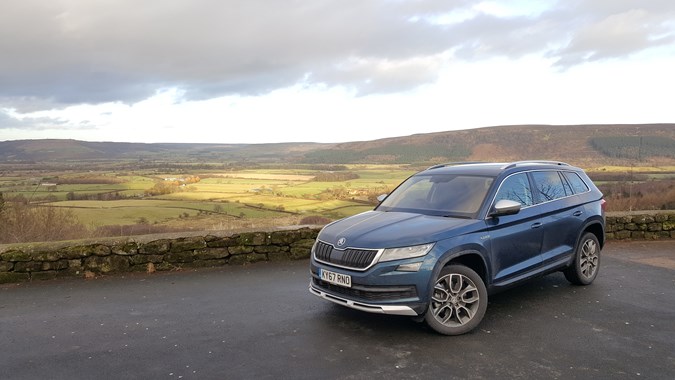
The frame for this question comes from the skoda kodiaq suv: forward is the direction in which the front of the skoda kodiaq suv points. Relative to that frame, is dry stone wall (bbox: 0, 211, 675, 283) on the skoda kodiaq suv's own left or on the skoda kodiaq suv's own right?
on the skoda kodiaq suv's own right

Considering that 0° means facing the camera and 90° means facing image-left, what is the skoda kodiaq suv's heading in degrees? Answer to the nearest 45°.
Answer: approximately 45°
